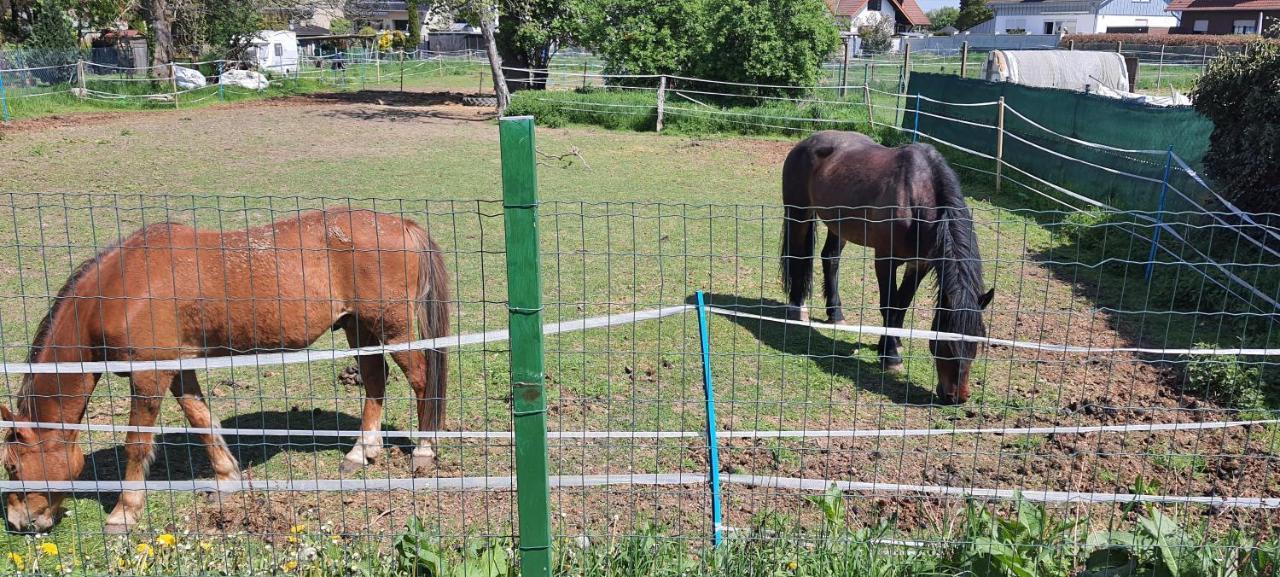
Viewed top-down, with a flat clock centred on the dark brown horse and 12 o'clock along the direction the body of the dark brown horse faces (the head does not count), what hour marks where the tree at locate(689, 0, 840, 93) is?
The tree is roughly at 7 o'clock from the dark brown horse.

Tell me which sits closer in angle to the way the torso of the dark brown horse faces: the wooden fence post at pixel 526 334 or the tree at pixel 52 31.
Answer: the wooden fence post

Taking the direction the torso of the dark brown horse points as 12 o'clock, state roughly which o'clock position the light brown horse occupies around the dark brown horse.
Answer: The light brown horse is roughly at 3 o'clock from the dark brown horse.

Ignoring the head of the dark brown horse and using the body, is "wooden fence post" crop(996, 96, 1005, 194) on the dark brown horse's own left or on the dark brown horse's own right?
on the dark brown horse's own left

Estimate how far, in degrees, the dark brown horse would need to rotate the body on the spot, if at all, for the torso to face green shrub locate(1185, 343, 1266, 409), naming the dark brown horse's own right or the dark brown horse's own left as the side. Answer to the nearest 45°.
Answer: approximately 45° to the dark brown horse's own left

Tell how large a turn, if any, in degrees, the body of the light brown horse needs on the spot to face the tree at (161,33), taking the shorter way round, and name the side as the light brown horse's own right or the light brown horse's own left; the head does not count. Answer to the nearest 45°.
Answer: approximately 90° to the light brown horse's own right

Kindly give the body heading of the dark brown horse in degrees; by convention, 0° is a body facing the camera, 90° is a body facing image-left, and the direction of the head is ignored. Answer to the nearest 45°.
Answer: approximately 315°

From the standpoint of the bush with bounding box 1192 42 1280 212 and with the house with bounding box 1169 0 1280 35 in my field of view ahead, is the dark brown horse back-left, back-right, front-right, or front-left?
back-left

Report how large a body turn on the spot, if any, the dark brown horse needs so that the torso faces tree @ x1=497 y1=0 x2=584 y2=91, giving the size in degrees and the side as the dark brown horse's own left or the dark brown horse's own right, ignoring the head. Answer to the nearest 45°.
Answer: approximately 180°

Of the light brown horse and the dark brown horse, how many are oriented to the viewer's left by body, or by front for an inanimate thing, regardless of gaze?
1

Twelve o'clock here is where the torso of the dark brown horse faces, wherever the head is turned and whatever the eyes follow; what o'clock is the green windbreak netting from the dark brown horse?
The green windbreak netting is roughly at 8 o'clock from the dark brown horse.

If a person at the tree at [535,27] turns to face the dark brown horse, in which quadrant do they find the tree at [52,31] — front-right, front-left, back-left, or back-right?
back-right

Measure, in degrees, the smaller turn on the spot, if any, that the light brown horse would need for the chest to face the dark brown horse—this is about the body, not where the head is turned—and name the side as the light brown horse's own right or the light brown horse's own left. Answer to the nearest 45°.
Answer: approximately 180°

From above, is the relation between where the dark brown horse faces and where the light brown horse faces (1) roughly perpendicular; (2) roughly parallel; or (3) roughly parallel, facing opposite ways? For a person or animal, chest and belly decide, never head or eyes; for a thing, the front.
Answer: roughly perpendicular

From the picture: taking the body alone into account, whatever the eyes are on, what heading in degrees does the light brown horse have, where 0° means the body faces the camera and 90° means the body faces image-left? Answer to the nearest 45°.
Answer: approximately 90°

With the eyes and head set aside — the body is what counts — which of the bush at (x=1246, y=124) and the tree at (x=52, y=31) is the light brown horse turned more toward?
the tree
